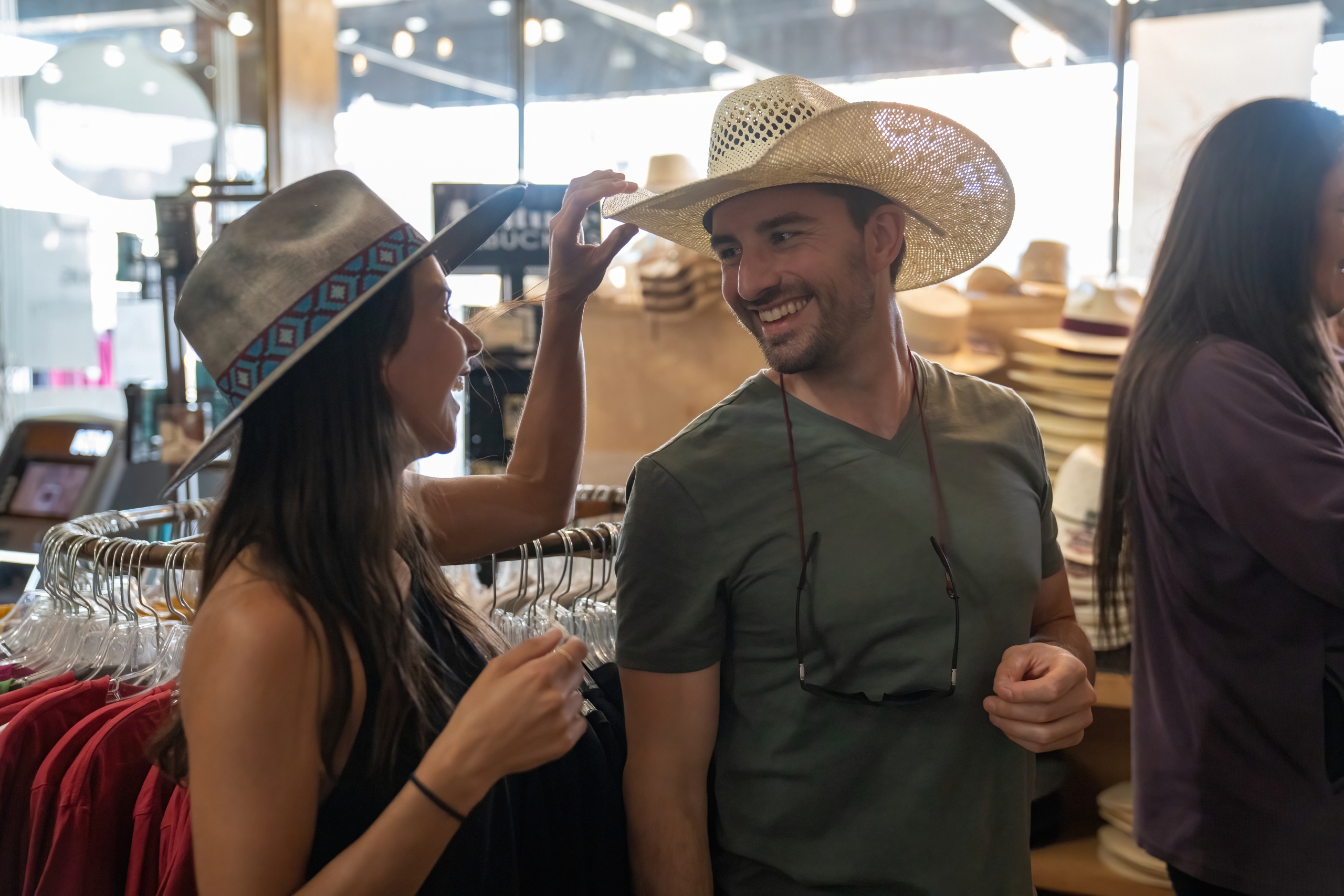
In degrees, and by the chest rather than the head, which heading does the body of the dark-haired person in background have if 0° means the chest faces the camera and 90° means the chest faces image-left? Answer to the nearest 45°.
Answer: approximately 270°

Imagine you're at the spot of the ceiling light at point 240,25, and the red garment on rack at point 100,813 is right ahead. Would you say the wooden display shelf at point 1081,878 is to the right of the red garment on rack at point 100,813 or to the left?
left

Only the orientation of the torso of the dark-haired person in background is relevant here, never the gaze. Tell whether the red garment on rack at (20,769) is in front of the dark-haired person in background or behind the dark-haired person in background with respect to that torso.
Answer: behind

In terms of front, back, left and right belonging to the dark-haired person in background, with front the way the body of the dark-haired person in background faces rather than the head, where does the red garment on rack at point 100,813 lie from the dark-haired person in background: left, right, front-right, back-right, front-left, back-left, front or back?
back-right

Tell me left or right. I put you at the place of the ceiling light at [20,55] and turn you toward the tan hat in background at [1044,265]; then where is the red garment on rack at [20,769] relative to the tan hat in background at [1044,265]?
right

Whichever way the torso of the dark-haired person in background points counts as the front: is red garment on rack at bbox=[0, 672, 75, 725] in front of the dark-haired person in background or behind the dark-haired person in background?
behind

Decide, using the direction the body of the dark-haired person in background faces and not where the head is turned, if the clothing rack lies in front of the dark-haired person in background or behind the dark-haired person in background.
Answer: behind
